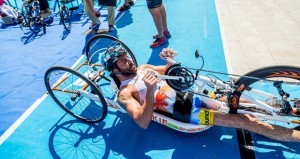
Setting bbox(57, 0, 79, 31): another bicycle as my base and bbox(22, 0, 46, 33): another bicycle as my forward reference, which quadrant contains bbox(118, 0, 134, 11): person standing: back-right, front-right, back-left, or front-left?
back-right

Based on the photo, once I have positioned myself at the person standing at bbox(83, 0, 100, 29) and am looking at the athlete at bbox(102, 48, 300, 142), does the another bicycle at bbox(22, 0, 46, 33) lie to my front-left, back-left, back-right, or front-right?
back-right

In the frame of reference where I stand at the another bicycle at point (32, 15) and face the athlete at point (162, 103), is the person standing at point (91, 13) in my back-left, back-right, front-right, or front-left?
front-left

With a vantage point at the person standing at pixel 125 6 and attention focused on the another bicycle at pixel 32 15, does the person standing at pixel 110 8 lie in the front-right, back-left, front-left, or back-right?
front-left

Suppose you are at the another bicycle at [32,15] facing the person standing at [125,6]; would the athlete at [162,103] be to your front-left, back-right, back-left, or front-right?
front-right
